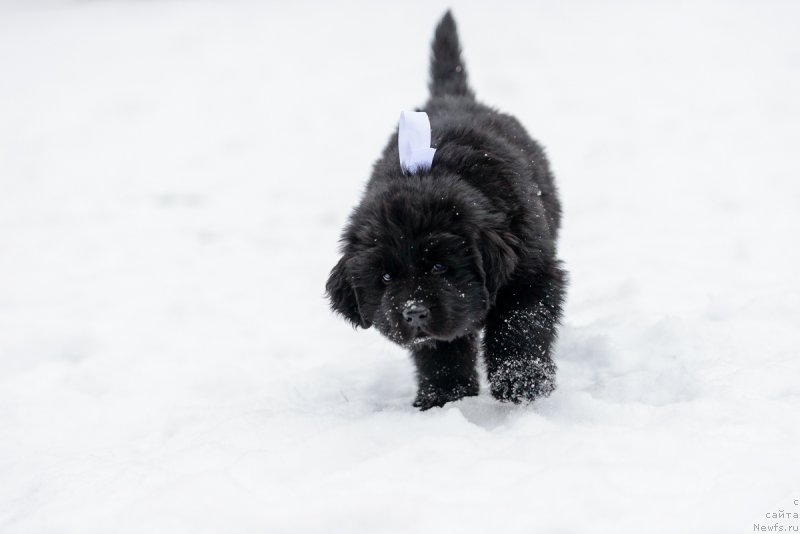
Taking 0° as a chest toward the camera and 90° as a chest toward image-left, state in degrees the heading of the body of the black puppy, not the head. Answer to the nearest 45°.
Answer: approximately 0°
